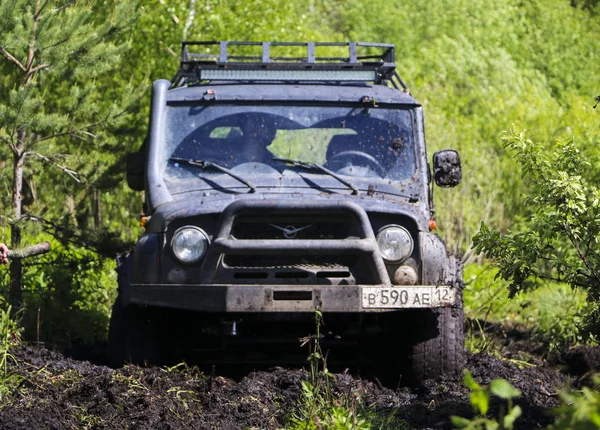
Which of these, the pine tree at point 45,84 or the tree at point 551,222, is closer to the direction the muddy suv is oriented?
the tree

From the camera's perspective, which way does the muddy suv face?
toward the camera

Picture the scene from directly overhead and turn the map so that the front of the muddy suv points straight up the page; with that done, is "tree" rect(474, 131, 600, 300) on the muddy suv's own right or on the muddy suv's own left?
on the muddy suv's own left

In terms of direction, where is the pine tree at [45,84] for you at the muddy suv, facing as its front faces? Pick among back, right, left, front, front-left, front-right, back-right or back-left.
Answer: back-right
